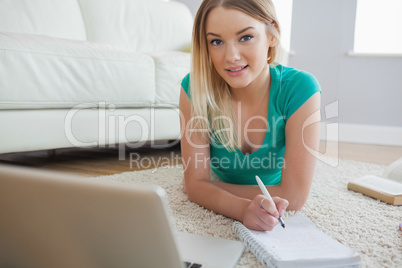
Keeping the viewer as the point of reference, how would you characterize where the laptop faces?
facing away from the viewer and to the right of the viewer

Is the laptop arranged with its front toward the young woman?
yes

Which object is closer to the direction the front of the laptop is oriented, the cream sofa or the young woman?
the young woman

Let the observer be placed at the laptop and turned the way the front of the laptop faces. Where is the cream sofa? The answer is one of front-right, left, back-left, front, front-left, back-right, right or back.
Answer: front-left

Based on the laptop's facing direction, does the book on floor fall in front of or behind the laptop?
in front

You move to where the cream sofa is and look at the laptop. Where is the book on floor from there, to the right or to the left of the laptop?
left

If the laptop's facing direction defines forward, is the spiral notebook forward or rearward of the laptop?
forward
